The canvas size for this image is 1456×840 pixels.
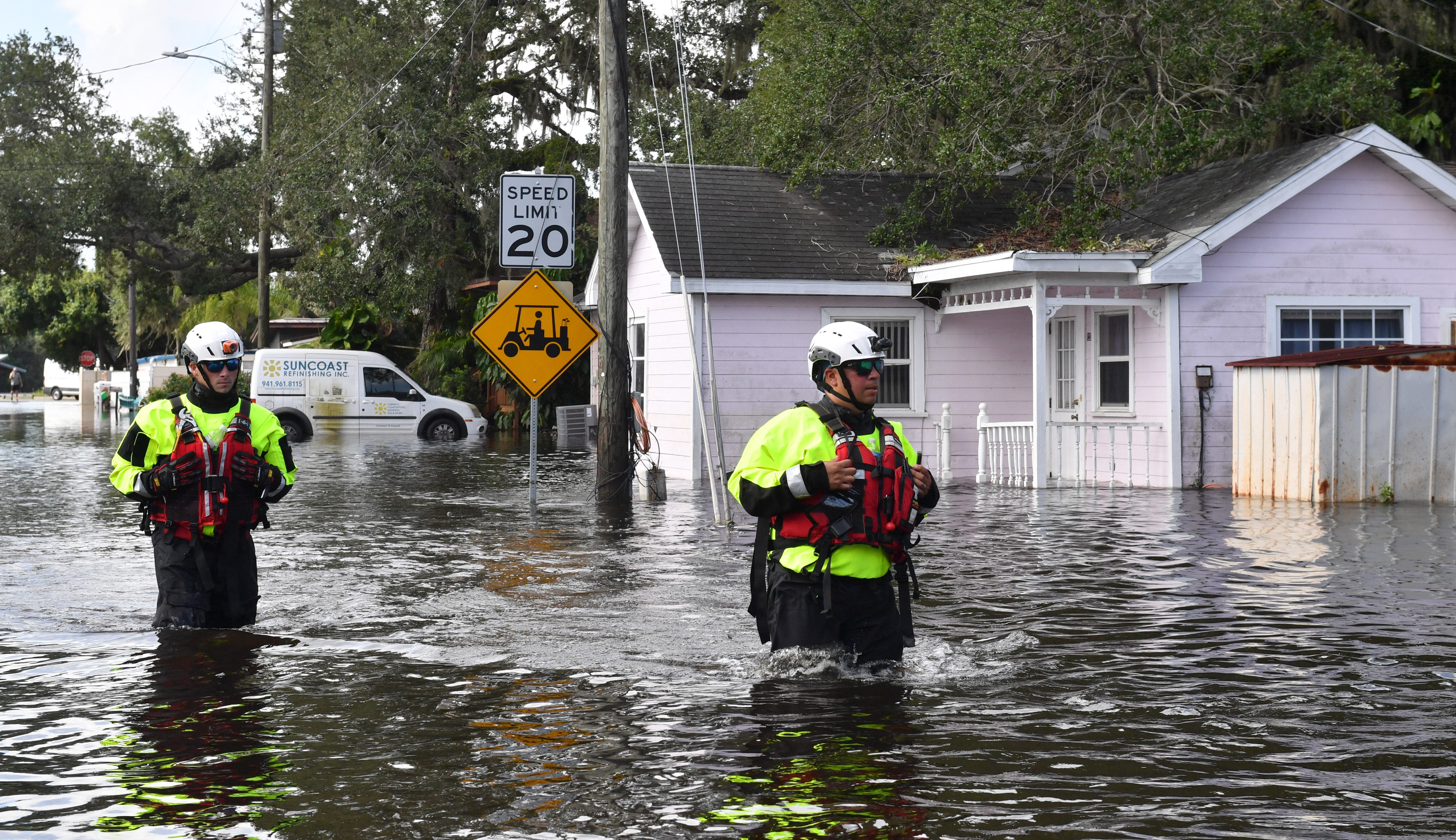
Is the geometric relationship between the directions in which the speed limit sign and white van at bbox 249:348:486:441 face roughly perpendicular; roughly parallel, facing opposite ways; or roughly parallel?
roughly perpendicular

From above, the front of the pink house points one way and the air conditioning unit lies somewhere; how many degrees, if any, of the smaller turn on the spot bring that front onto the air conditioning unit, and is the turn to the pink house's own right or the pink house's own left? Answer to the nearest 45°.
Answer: approximately 135° to the pink house's own right

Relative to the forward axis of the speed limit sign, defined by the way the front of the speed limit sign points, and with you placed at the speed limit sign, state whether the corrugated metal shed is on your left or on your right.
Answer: on your left

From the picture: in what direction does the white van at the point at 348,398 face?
to the viewer's right

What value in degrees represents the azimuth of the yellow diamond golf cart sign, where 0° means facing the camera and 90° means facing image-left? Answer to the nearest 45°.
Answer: approximately 0°

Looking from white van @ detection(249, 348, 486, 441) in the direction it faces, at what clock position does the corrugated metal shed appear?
The corrugated metal shed is roughly at 2 o'clock from the white van.

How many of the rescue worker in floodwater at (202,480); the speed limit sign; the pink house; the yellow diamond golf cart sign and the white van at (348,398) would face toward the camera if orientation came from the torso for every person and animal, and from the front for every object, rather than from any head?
4

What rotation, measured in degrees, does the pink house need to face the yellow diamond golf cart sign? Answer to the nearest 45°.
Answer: approximately 45° to its right

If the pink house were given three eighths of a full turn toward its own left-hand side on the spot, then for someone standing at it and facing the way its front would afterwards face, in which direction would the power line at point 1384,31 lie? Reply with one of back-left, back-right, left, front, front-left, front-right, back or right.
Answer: front
